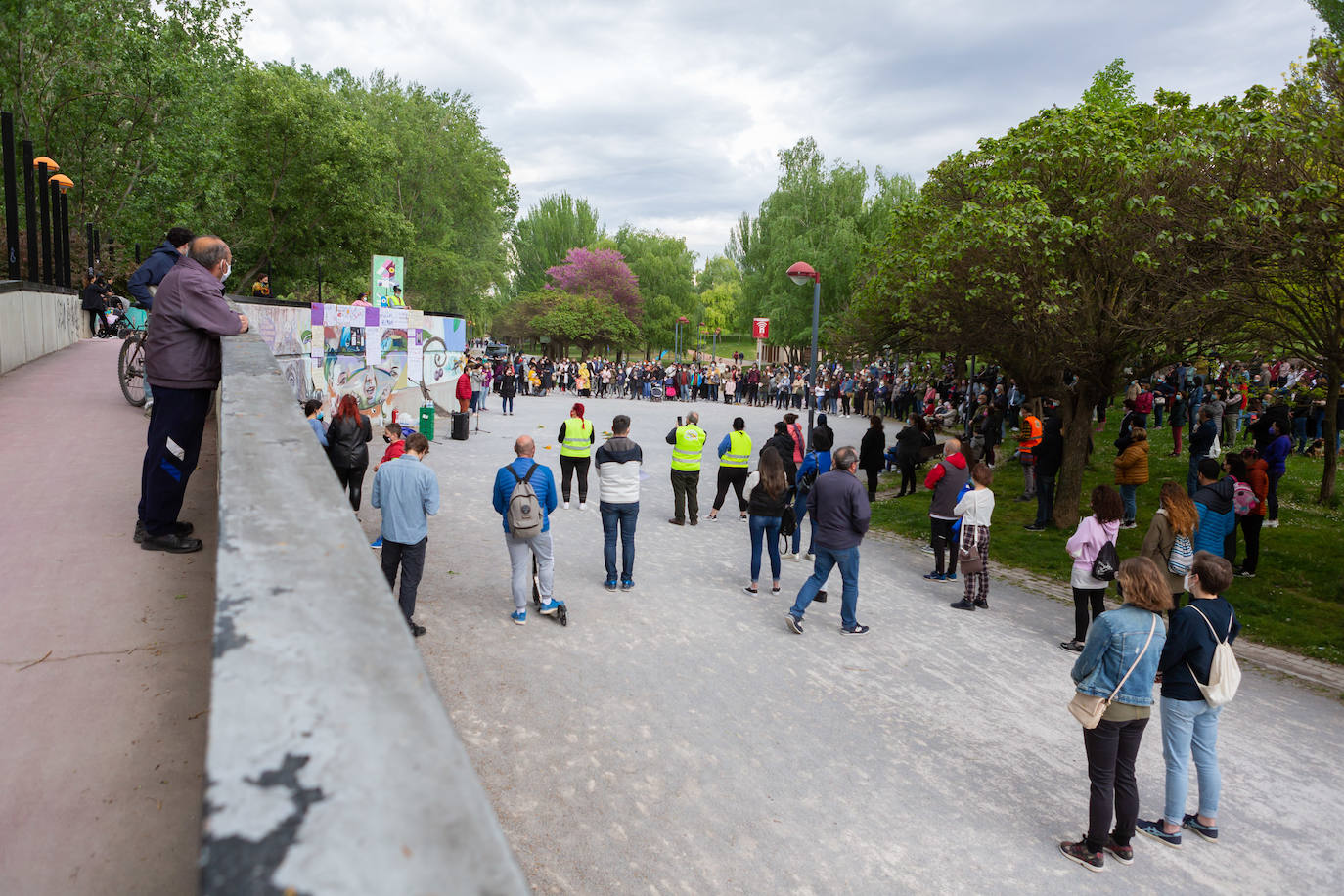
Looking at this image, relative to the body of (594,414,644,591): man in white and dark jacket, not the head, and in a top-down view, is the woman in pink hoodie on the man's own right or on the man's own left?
on the man's own right

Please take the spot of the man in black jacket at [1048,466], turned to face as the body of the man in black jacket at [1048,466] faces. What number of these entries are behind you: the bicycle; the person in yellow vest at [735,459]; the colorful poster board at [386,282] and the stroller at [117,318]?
0

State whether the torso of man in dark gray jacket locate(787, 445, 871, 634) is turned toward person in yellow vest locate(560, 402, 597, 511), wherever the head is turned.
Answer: no

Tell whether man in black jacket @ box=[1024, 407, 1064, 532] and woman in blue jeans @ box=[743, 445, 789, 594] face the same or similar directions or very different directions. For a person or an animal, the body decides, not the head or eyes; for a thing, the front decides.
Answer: same or similar directions

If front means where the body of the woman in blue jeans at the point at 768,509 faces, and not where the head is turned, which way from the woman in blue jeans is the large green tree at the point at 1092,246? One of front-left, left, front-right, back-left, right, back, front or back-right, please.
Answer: right

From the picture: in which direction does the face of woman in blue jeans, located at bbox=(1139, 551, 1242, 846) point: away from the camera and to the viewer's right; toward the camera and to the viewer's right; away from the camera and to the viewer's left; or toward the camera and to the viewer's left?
away from the camera and to the viewer's left

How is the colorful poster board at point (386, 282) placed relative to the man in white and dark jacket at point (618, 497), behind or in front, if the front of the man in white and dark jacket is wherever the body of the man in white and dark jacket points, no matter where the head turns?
in front

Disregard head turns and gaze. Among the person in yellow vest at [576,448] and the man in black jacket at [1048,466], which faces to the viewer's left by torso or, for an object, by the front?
the man in black jacket

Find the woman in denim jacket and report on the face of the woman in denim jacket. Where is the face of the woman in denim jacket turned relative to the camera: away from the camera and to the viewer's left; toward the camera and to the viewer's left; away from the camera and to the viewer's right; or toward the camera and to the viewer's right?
away from the camera and to the viewer's left

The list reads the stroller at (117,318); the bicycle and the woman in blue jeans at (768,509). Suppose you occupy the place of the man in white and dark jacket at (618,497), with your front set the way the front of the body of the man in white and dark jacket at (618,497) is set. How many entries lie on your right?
1

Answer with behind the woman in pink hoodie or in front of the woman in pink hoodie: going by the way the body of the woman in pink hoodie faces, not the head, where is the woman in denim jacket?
behind

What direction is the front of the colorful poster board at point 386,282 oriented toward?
toward the camera

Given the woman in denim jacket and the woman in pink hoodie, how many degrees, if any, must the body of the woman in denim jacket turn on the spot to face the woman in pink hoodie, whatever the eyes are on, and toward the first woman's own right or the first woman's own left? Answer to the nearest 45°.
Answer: approximately 45° to the first woman's own right

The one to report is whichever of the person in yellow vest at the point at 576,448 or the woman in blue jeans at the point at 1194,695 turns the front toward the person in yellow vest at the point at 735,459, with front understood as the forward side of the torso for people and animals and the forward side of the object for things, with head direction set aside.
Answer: the woman in blue jeans

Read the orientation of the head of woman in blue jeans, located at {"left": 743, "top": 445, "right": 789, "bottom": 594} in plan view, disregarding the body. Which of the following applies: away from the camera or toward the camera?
away from the camera

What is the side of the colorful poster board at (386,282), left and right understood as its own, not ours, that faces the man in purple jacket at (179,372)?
front

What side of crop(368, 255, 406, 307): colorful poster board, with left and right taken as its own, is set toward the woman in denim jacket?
front

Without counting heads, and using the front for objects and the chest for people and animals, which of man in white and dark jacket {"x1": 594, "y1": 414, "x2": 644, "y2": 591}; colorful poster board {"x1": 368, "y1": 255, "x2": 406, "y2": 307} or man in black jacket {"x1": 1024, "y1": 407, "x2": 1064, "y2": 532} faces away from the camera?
the man in white and dark jacket

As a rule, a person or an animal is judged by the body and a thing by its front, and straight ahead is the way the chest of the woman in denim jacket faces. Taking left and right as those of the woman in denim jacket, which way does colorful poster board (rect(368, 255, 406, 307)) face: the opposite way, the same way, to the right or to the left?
the opposite way

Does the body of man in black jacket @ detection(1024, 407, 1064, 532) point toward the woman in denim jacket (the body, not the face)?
no

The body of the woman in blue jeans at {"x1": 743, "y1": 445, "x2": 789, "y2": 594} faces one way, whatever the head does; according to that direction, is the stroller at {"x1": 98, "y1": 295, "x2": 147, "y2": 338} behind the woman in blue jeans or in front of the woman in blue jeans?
in front
